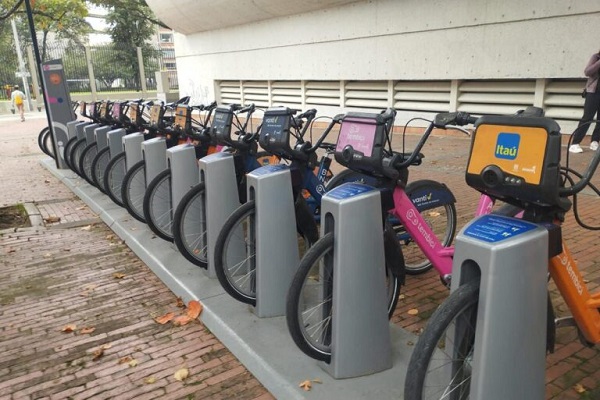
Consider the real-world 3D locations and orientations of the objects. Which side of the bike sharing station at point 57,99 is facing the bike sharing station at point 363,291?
front

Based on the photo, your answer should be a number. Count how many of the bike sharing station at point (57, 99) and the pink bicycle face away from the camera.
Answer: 0

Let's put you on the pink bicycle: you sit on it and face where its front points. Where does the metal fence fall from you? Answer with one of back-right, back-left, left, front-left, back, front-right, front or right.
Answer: right

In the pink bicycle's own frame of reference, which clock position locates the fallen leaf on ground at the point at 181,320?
The fallen leaf on ground is roughly at 2 o'clock from the pink bicycle.

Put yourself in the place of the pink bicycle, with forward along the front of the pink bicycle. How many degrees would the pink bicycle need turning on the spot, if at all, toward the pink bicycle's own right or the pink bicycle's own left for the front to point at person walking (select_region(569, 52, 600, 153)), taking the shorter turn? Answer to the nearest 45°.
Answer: approximately 180°

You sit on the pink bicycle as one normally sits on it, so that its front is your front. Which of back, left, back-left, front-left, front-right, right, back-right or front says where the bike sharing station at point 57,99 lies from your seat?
right

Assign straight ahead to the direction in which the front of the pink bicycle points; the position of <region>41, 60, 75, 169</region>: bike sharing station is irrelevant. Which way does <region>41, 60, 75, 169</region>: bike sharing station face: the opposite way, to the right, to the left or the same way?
to the left

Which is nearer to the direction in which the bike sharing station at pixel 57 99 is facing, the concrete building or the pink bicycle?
the pink bicycle

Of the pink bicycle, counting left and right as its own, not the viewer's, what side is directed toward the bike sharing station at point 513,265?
left

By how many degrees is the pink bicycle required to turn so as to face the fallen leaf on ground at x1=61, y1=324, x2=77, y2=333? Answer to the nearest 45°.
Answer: approximately 45° to its right

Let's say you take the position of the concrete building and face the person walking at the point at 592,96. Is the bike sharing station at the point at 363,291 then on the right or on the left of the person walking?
right

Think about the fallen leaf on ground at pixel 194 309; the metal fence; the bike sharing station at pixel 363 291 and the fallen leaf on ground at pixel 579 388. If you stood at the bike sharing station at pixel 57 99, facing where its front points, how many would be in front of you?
3

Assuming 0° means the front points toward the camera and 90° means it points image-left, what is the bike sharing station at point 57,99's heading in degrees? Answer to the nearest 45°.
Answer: approximately 0°

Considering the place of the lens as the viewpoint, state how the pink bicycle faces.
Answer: facing the viewer and to the left of the viewer

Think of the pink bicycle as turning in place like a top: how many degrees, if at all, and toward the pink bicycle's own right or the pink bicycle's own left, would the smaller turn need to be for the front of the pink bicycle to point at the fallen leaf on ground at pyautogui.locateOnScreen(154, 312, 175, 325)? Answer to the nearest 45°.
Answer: approximately 45° to the pink bicycle's own right
